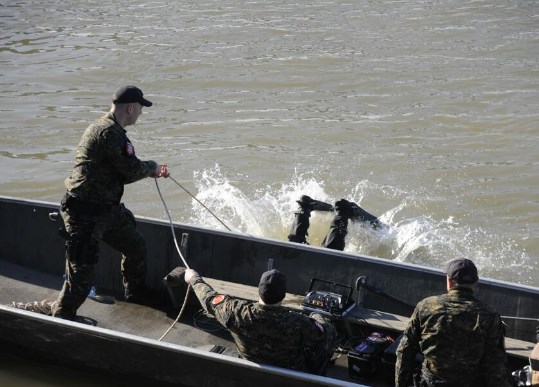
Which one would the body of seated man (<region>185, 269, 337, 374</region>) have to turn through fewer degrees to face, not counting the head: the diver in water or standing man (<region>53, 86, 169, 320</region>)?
the diver in water

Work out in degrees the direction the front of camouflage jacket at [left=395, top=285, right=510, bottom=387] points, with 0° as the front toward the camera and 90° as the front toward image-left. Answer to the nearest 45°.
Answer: approximately 180°

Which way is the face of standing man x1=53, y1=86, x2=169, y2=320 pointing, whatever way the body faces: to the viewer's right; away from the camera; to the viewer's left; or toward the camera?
to the viewer's right

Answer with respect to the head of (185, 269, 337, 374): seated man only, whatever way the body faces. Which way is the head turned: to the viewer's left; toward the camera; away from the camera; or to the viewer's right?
away from the camera

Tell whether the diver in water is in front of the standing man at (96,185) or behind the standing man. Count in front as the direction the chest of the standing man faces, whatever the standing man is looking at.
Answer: in front

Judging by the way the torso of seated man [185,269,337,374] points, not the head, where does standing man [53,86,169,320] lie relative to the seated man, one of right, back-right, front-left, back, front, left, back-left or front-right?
front-left

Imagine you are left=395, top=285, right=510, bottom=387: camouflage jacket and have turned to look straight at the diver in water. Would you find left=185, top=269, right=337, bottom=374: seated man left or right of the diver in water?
left

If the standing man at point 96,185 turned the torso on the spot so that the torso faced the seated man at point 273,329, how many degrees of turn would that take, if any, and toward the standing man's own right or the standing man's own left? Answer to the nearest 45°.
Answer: approximately 90° to the standing man's own right

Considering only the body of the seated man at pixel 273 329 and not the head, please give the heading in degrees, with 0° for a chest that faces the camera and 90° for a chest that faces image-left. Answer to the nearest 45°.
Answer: approximately 180°

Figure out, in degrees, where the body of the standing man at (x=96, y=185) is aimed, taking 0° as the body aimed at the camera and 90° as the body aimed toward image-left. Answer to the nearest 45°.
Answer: approximately 225°

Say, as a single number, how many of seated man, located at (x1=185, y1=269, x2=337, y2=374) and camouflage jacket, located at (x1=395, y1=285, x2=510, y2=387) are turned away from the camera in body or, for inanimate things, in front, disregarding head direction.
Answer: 2

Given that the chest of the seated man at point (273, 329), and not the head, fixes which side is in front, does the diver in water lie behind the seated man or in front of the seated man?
in front
